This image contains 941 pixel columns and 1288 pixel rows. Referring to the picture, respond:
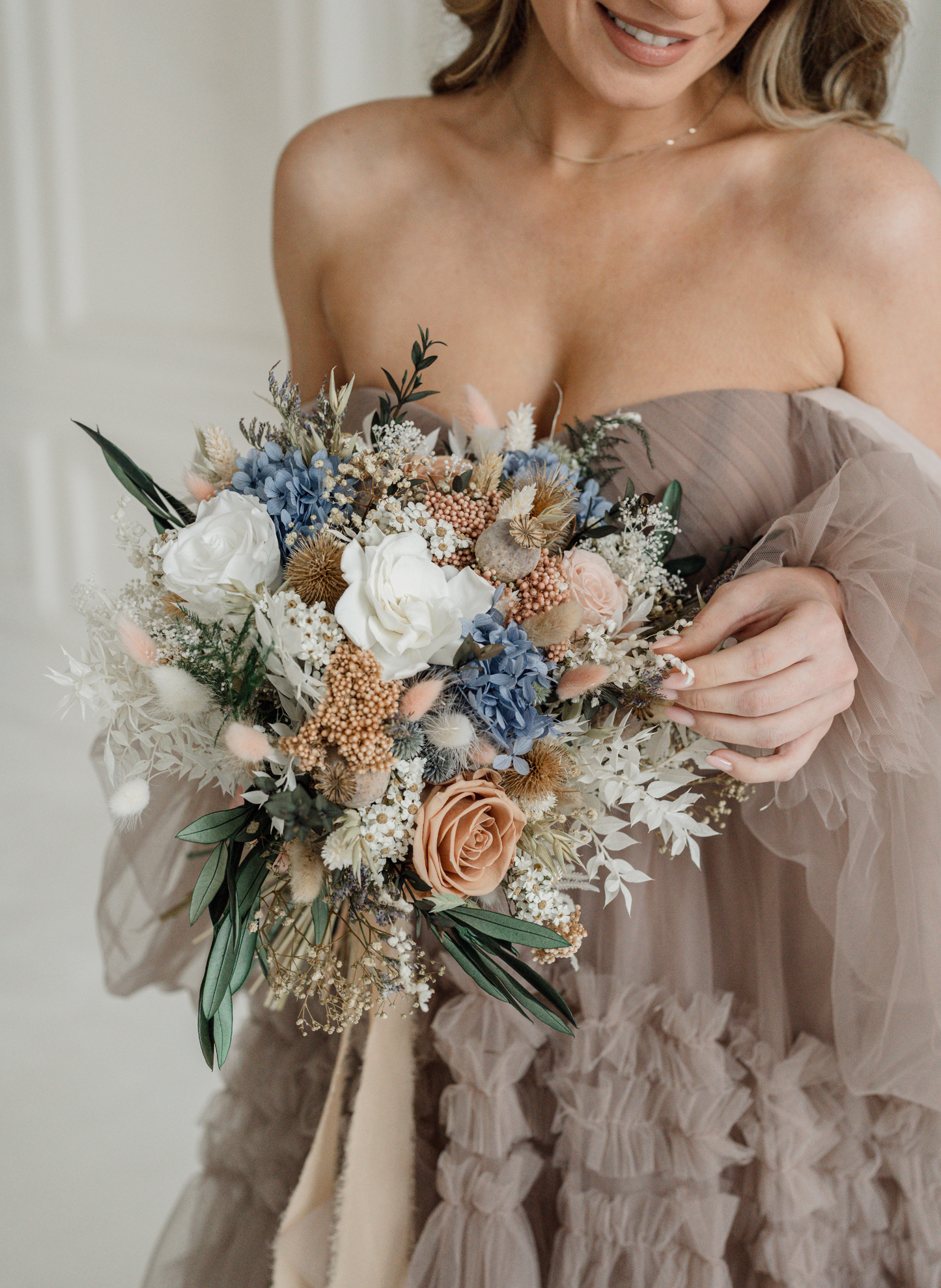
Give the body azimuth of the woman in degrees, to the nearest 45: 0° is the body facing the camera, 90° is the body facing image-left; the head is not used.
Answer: approximately 0°
